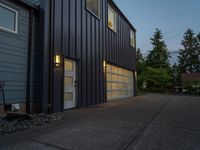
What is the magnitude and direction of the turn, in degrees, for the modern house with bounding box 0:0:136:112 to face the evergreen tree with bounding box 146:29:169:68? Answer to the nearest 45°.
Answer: approximately 90° to its left

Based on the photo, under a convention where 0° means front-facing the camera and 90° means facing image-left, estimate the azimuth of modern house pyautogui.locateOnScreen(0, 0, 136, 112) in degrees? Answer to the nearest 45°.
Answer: approximately 315°

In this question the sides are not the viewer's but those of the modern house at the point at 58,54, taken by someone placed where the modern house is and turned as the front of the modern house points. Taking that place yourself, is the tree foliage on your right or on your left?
on your left

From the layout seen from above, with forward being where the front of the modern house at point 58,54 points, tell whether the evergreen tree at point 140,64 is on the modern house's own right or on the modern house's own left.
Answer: on the modern house's own left

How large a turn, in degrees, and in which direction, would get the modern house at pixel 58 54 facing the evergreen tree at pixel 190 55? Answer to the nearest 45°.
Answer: approximately 90° to its left
